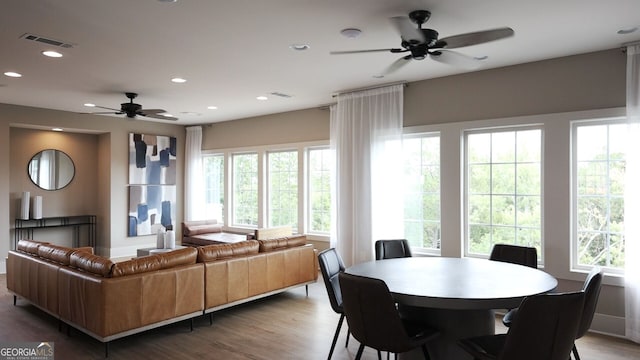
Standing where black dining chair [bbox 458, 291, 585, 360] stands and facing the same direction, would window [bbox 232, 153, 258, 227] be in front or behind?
in front

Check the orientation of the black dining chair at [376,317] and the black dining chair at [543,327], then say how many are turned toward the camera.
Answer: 0

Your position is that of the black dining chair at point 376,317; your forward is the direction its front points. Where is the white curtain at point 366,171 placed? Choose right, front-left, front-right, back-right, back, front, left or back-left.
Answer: front-left

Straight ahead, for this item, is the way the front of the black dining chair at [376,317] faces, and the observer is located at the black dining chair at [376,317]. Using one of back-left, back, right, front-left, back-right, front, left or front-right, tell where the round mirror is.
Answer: left

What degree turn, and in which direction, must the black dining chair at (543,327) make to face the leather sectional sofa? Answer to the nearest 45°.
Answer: approximately 45° to its left

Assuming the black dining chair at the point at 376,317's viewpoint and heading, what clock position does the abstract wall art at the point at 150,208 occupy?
The abstract wall art is roughly at 9 o'clock from the black dining chair.

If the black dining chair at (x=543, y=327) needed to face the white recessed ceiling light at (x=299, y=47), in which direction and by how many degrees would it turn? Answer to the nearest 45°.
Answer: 0° — it already faces it

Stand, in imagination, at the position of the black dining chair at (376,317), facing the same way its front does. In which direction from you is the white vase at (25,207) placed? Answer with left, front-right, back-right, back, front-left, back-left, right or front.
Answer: left

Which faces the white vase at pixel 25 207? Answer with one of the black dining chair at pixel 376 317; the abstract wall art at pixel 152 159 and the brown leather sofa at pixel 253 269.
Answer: the brown leather sofa

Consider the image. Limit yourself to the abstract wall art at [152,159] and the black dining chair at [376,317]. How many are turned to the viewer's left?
0

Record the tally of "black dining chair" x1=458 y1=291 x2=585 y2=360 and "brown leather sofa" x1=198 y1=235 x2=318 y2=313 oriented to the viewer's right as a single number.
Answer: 0

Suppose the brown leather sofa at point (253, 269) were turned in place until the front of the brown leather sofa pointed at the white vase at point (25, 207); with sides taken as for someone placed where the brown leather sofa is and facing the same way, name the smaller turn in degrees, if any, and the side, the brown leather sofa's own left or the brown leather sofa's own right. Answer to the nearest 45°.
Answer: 0° — it already faces it

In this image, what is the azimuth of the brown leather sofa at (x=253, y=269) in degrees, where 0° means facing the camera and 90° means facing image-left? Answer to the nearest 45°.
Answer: approximately 135°

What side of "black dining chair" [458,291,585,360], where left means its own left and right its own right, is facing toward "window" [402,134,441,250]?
front

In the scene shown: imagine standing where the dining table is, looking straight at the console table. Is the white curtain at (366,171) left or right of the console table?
right
